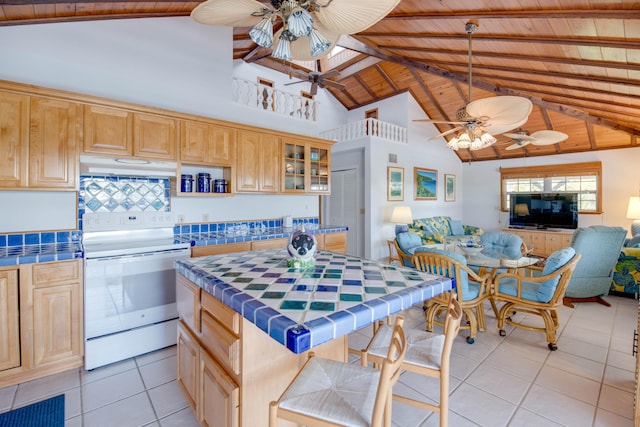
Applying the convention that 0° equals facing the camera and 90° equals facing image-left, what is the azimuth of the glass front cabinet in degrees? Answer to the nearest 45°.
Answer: approximately 315°

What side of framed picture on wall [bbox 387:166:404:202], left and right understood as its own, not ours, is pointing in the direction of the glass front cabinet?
right

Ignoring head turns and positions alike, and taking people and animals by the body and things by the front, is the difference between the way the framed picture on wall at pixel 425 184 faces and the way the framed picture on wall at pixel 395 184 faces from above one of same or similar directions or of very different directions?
same or similar directions

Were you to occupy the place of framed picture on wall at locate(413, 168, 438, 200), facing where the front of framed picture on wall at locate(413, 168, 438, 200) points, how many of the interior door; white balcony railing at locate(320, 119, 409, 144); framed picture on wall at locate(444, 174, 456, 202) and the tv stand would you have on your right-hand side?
2

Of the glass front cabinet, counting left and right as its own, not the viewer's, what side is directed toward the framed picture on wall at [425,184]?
left

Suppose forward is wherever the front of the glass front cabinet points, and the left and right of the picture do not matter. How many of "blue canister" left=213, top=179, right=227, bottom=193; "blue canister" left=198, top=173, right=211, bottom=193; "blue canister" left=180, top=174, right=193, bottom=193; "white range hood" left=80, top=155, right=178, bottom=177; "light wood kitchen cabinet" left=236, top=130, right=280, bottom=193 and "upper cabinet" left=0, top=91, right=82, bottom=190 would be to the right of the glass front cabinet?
6

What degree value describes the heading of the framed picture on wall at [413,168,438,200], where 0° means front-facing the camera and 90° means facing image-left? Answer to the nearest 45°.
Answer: approximately 315°

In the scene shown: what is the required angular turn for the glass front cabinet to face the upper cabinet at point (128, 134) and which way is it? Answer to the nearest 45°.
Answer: approximately 90° to its right

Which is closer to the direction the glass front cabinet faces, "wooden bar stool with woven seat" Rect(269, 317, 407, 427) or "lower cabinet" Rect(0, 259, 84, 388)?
the wooden bar stool with woven seat

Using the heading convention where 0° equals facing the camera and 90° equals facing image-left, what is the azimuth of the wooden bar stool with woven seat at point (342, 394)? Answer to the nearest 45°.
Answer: approximately 90°

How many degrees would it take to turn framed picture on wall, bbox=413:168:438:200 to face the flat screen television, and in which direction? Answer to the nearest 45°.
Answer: approximately 45° to its left

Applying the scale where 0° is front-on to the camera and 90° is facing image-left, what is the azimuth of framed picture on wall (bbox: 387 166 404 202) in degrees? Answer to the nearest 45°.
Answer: approximately 315°
